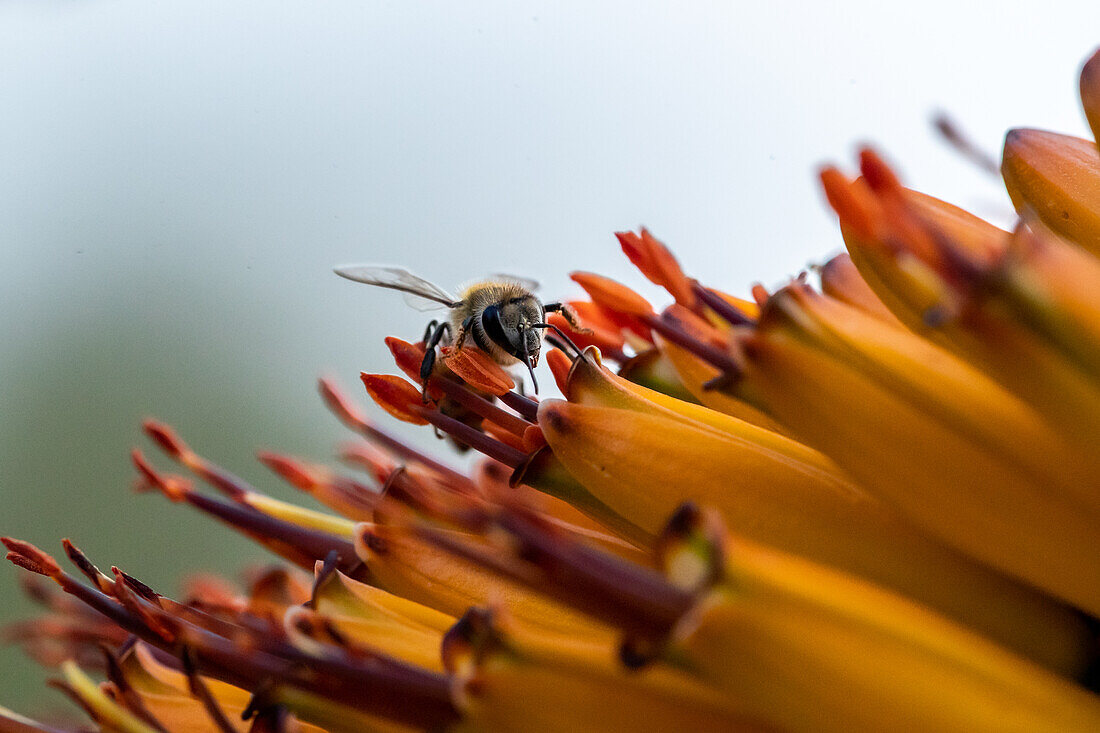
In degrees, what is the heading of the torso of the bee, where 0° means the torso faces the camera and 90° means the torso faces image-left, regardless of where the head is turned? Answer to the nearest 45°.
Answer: approximately 315°
